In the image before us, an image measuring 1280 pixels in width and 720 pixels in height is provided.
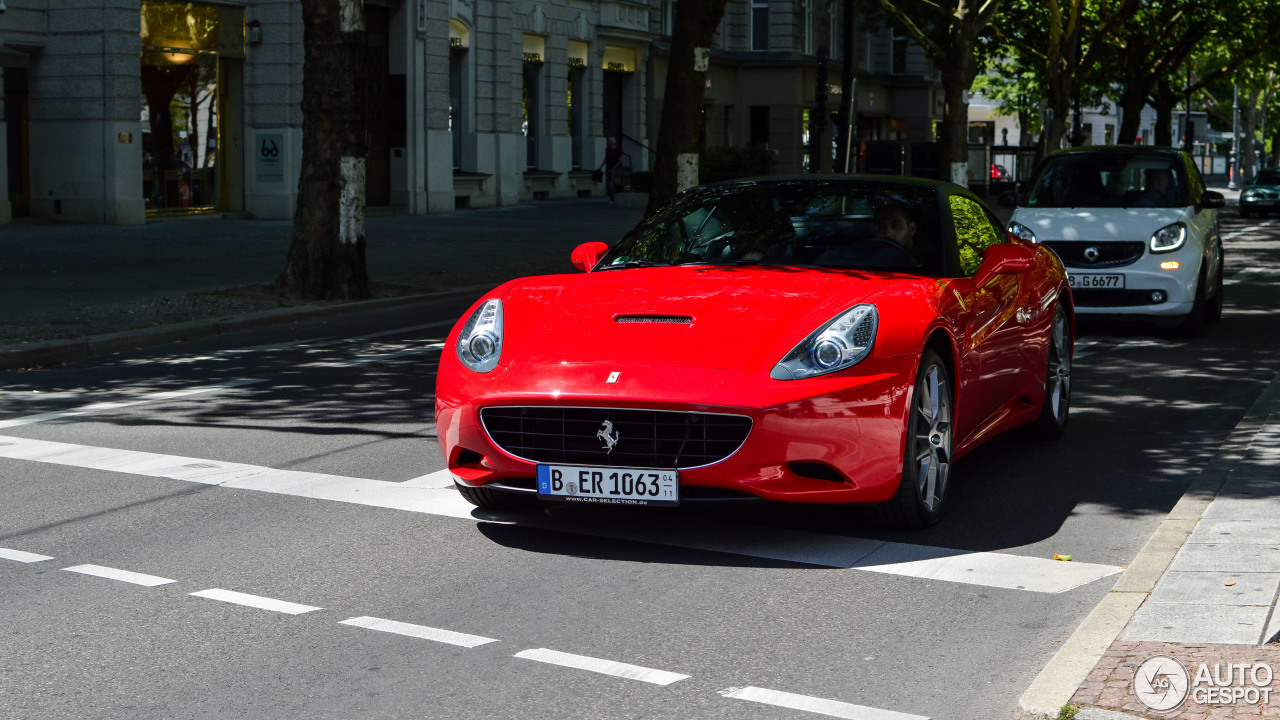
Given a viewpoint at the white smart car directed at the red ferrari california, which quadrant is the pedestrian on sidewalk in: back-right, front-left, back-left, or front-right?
back-right

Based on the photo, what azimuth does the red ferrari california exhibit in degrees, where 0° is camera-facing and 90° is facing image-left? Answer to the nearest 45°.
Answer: approximately 45°

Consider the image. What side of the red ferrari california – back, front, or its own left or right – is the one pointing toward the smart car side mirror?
back

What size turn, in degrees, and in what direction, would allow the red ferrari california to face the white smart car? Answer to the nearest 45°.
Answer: approximately 135° to its right

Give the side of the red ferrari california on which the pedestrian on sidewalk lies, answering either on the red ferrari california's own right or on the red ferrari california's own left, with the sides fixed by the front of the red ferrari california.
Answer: on the red ferrari california's own right
